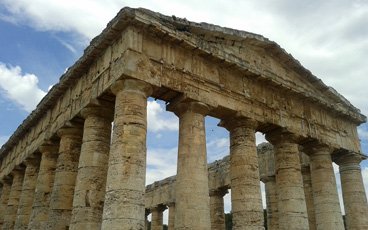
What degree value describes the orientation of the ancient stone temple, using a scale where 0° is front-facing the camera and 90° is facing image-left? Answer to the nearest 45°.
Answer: approximately 315°
